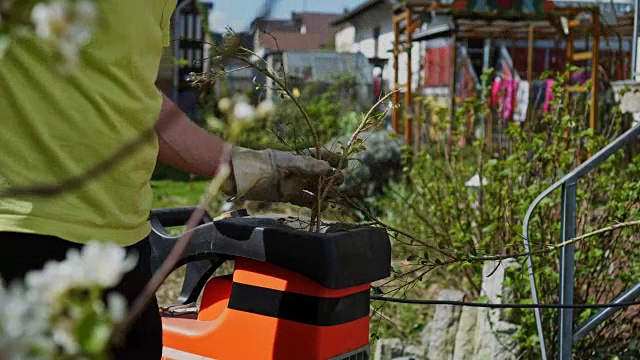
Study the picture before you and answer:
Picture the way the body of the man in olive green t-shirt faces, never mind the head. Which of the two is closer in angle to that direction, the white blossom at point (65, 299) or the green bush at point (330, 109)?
the green bush

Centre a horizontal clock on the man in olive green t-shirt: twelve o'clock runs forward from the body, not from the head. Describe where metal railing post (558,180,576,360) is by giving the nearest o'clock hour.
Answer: The metal railing post is roughly at 12 o'clock from the man in olive green t-shirt.

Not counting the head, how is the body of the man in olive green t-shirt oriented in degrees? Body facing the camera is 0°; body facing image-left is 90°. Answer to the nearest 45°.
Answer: approximately 225°

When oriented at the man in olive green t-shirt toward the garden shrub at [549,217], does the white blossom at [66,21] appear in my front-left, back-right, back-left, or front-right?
back-right

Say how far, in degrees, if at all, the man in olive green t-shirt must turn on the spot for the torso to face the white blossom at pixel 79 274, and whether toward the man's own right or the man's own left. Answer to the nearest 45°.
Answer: approximately 135° to the man's own right

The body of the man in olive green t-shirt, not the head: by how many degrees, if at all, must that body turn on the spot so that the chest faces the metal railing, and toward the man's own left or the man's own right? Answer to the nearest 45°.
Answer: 0° — they already face it

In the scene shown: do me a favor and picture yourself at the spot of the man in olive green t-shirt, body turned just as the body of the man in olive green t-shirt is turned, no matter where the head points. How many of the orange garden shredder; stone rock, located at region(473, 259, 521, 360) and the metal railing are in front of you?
3

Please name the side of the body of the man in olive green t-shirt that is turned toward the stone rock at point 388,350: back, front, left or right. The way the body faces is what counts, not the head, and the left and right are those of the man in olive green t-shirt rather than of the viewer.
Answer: front

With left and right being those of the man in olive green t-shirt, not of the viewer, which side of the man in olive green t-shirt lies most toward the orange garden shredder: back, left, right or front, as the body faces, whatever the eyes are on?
front

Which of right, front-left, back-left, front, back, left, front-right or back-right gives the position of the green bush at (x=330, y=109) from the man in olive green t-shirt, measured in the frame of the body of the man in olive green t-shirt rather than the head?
front-left

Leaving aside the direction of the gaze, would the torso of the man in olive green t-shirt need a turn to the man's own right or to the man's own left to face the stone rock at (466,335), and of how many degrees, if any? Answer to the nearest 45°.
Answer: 0° — they already face it

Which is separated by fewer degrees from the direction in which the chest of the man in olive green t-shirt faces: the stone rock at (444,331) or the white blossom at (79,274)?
the stone rock
